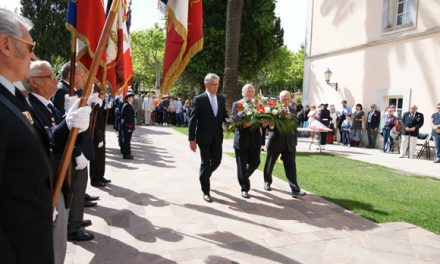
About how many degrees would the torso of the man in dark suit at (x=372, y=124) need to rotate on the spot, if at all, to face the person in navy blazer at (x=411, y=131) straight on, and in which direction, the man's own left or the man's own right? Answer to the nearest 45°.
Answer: approximately 90° to the man's own left

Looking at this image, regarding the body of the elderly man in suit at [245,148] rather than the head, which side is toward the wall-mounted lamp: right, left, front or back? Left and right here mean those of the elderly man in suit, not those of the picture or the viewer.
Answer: back

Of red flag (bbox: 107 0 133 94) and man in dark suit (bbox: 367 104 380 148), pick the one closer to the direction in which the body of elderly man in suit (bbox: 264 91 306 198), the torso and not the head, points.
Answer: the red flag

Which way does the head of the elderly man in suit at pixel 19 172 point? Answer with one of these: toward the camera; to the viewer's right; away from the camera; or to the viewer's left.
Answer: to the viewer's right

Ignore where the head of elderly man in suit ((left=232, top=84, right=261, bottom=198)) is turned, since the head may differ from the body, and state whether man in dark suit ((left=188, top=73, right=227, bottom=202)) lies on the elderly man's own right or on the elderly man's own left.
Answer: on the elderly man's own right

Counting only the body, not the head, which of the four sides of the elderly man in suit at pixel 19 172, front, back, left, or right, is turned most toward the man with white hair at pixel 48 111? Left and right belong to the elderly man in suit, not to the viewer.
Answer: left

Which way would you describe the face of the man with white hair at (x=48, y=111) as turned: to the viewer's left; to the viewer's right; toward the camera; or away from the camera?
to the viewer's right

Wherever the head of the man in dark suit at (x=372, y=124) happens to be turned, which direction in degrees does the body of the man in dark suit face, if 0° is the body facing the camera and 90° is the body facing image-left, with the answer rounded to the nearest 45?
approximately 45°

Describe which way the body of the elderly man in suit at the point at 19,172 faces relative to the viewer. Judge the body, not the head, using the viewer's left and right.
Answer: facing to the right of the viewer
